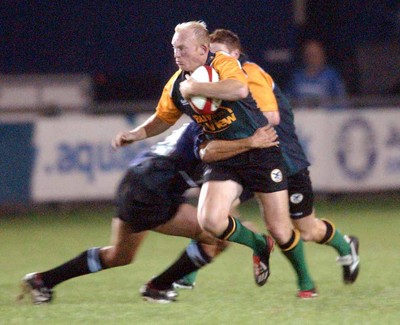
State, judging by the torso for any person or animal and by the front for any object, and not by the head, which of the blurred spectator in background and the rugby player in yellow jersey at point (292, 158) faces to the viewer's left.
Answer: the rugby player in yellow jersey

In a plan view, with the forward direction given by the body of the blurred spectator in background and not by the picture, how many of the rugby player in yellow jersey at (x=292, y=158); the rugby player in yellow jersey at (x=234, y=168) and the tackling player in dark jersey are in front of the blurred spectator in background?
3

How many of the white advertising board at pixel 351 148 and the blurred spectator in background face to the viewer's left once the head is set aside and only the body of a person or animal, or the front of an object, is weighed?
0

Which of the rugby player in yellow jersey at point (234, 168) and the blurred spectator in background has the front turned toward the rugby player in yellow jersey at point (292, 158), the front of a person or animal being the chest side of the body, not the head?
the blurred spectator in background

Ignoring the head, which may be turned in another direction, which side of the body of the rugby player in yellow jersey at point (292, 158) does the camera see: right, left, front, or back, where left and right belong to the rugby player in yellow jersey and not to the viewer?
left

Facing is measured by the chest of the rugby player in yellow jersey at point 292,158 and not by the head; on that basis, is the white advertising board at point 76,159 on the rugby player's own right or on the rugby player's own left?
on the rugby player's own right

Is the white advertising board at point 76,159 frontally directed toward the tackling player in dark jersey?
yes

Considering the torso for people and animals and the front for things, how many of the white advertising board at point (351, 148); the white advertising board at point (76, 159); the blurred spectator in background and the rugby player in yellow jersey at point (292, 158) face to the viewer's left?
1

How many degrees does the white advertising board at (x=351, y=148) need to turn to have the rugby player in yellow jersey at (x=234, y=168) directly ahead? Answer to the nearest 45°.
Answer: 0° — it already faces them

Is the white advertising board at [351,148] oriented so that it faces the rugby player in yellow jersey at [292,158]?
yes

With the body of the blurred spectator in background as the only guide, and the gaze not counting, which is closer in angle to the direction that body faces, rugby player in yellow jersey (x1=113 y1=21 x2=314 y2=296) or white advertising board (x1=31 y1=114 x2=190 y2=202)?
the rugby player in yellow jersey
